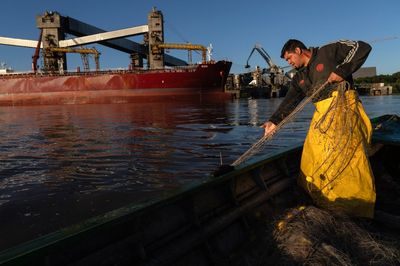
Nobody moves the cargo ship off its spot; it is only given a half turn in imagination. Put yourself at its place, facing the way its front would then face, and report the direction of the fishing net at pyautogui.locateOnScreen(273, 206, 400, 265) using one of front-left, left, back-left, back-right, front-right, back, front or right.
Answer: left

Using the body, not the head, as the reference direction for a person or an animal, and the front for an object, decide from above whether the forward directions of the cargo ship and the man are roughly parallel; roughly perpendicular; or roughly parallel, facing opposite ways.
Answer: roughly parallel, facing opposite ways

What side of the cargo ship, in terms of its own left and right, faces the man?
right

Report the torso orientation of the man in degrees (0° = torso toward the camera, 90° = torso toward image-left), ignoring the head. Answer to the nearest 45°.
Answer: approximately 45°

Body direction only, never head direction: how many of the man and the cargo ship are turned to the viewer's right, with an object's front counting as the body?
1

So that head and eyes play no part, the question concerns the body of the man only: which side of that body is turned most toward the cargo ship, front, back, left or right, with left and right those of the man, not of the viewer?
right

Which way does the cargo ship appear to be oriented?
to the viewer's right

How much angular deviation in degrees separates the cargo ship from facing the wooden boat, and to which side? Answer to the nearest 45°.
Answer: approximately 90° to its right
